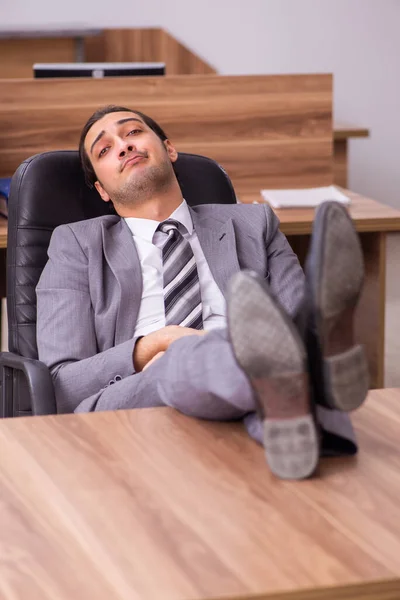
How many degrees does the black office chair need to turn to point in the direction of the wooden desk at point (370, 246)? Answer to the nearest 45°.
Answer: approximately 90° to its left

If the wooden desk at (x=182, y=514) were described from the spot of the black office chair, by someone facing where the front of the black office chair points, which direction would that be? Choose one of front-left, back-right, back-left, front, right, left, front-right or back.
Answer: front-right

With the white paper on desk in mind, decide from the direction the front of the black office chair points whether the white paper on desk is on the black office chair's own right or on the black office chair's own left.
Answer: on the black office chair's own left

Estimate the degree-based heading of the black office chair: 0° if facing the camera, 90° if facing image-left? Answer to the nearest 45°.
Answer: approximately 315°
